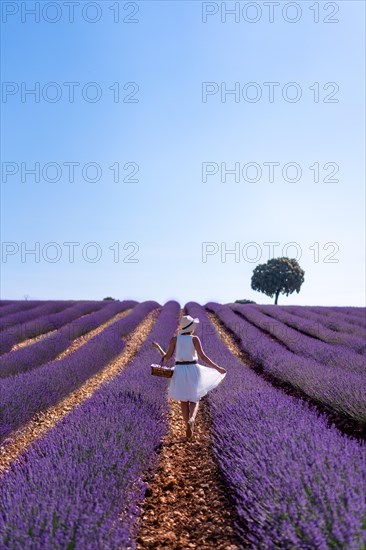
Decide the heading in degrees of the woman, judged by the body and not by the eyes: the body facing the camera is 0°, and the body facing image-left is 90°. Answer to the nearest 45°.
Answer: approximately 180°
